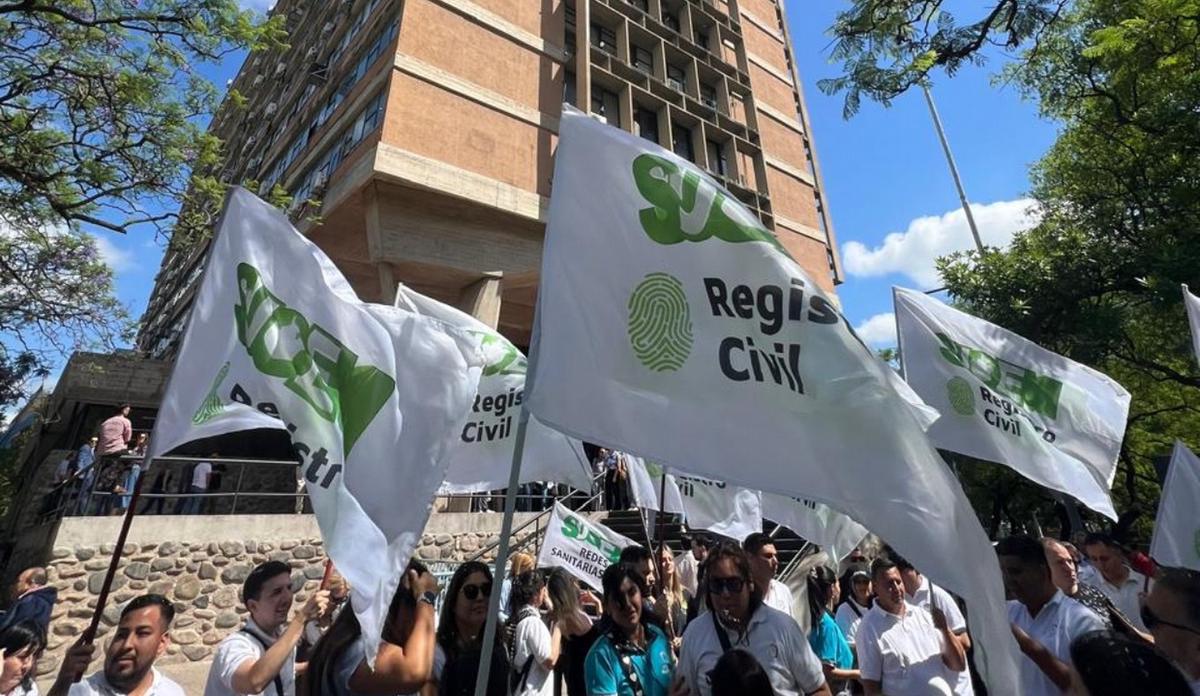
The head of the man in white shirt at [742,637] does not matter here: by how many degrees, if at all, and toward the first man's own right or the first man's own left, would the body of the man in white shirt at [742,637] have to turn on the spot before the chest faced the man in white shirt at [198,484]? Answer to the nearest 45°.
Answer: approximately 135° to the first man's own right

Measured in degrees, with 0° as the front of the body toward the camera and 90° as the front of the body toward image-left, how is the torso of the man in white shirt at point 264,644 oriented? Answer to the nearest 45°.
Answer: approximately 315°

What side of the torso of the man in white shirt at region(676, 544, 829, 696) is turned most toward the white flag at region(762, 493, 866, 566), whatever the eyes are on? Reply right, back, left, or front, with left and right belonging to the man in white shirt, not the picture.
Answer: back

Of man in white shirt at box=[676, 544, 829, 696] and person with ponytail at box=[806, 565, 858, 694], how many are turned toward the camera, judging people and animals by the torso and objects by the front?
1
